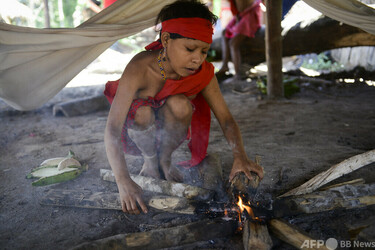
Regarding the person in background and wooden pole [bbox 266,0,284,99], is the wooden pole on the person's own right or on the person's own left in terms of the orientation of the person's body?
on the person's own left

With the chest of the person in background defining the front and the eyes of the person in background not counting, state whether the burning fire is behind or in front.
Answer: in front

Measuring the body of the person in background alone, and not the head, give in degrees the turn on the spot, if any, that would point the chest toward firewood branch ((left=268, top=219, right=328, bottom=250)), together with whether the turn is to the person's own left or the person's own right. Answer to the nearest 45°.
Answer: approximately 45° to the person's own left

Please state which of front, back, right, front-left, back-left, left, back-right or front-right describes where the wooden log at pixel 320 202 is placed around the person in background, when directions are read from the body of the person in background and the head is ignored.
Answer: front-left

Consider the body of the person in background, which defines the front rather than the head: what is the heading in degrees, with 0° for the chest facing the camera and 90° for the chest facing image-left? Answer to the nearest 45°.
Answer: approximately 45°

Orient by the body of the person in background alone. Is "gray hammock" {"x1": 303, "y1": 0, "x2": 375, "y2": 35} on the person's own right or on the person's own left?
on the person's own left

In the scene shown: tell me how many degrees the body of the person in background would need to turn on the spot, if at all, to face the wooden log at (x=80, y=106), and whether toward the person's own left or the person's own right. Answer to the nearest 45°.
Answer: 0° — they already face it

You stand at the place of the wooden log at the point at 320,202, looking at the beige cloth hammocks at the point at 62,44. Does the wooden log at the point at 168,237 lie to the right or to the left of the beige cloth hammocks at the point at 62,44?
left

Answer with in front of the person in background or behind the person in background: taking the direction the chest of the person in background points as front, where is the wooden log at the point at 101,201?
in front

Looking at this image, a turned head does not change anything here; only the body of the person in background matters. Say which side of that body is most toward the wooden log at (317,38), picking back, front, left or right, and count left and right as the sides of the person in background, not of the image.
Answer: left

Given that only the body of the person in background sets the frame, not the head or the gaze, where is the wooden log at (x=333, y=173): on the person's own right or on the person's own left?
on the person's own left
